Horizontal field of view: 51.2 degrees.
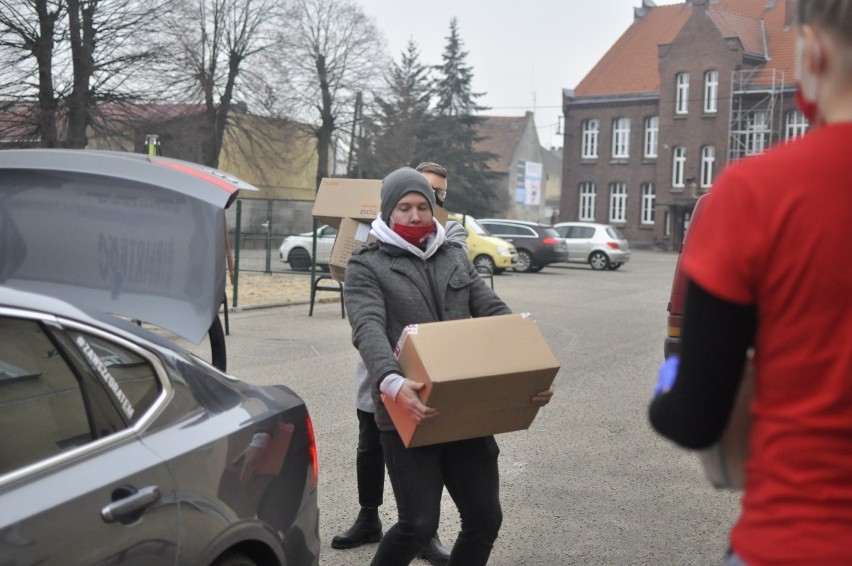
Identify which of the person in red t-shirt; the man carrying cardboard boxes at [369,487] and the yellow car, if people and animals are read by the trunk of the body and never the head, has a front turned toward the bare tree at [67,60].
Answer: the person in red t-shirt

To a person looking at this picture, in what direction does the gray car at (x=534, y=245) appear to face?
facing away from the viewer and to the left of the viewer

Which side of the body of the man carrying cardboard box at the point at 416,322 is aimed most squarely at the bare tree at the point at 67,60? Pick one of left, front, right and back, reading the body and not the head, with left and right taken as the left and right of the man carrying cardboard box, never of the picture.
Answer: back

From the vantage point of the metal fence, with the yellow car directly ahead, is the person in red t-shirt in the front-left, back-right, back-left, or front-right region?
back-right

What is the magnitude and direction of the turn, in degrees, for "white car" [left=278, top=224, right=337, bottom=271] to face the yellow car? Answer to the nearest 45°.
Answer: approximately 135° to its right

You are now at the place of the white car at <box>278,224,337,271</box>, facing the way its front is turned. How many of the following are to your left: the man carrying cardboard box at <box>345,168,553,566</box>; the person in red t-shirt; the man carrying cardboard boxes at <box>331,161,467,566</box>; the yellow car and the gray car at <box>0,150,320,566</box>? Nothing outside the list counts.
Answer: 4

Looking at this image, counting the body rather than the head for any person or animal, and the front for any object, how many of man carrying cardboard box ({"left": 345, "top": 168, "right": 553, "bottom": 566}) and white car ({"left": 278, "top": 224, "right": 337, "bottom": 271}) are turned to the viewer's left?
1

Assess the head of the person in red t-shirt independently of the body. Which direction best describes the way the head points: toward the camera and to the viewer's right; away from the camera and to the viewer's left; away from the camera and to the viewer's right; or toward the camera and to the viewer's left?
away from the camera and to the viewer's left

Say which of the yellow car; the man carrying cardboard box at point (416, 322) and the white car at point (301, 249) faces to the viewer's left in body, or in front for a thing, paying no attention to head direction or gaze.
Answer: the white car
